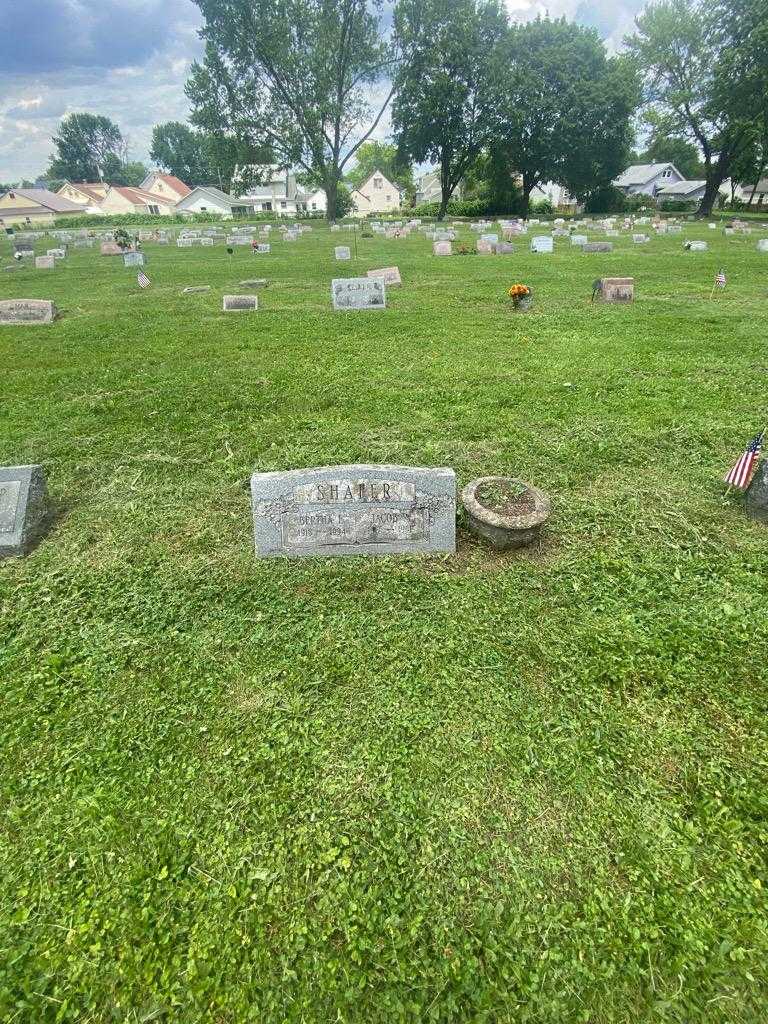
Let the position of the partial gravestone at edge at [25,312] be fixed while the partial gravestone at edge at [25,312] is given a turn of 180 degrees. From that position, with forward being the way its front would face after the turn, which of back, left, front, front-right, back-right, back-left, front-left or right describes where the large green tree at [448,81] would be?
front-right

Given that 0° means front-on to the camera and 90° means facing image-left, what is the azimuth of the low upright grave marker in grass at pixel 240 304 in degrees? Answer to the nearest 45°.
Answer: approximately 0°

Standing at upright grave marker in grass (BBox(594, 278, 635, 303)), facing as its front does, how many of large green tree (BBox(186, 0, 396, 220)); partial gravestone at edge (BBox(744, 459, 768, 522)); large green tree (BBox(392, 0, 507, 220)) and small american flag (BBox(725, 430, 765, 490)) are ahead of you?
2

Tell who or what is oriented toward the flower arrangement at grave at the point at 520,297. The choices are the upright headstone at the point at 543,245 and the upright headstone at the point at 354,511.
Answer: the upright headstone at the point at 543,245

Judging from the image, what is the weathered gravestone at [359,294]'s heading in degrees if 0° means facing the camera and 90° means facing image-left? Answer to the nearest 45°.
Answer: approximately 0°

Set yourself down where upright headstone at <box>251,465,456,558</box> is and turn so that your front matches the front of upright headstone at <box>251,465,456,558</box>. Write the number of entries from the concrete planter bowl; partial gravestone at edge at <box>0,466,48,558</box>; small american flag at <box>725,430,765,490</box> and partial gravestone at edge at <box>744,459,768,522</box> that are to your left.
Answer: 3

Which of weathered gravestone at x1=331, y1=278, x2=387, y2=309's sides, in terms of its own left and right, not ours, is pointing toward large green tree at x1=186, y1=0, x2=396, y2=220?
back

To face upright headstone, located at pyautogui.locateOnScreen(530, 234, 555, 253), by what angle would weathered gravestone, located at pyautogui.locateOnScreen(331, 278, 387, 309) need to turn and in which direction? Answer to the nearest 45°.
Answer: approximately 135° to its left

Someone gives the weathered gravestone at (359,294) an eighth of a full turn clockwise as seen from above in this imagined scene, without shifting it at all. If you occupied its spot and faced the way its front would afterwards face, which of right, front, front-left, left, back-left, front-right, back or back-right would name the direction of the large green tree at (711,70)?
back

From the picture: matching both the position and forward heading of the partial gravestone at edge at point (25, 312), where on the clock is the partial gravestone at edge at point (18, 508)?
the partial gravestone at edge at point (18, 508) is roughly at 12 o'clock from the partial gravestone at edge at point (25, 312).

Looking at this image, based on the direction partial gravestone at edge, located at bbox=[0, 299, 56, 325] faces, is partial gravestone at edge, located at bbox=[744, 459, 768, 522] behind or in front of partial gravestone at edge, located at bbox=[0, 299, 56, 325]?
in front

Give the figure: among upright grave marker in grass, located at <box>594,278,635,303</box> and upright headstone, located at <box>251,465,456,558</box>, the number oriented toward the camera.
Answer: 2

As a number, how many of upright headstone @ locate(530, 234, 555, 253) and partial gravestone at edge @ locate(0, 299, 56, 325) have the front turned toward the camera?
2

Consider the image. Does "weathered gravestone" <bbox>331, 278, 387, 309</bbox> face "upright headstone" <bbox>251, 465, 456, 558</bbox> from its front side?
yes

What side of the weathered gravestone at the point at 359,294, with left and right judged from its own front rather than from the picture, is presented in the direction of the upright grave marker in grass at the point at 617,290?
left

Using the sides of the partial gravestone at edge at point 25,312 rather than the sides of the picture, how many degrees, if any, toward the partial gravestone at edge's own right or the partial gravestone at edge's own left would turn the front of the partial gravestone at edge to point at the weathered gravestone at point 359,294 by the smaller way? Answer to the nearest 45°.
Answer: approximately 45° to the partial gravestone at edge's own left

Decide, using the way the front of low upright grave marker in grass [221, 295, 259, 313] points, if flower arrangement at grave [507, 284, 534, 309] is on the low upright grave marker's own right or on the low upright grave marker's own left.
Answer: on the low upright grave marker's own left
